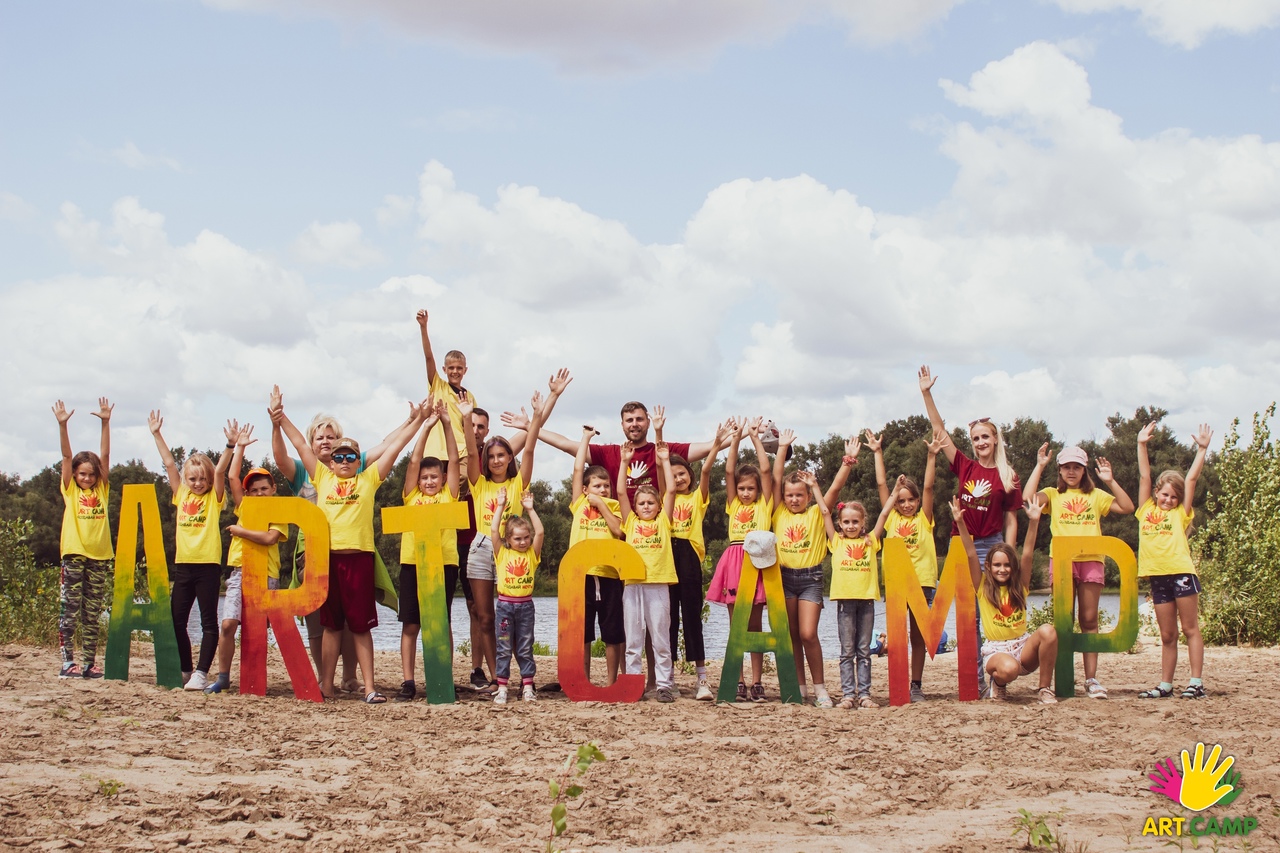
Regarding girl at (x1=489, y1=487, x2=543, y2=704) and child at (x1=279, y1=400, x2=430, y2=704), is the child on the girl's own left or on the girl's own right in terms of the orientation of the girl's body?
on the girl's own right

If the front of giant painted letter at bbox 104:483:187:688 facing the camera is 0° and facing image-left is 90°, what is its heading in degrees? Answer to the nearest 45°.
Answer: approximately 0°

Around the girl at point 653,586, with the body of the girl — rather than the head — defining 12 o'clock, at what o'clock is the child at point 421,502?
The child is roughly at 3 o'clock from the girl.

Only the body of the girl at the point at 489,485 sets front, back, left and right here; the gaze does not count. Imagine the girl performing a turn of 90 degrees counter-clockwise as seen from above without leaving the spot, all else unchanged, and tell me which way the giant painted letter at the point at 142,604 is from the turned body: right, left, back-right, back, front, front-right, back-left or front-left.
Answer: back

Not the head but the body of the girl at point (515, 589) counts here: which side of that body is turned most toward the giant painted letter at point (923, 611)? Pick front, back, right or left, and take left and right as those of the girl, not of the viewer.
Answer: left

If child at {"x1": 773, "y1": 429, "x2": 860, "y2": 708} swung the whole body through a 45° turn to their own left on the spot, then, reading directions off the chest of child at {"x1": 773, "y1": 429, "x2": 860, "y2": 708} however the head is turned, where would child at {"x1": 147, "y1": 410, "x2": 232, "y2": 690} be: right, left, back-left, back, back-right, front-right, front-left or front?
back-right

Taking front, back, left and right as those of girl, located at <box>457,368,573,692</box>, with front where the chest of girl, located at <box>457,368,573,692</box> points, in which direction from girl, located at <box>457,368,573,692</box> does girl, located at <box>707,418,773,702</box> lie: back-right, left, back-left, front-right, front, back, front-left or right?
left
